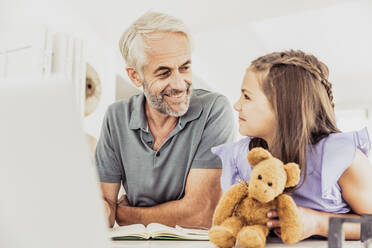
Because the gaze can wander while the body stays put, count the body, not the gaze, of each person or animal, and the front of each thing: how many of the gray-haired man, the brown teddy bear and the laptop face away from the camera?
1

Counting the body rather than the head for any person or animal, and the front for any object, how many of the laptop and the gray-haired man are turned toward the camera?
1

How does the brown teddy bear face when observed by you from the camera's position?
facing the viewer and to the left of the viewer

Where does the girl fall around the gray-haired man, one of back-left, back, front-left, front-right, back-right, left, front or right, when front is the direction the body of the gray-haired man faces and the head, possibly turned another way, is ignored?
front-left

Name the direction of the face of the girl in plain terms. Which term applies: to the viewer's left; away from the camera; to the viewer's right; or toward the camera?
to the viewer's left

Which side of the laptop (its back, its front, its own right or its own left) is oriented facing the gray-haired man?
front

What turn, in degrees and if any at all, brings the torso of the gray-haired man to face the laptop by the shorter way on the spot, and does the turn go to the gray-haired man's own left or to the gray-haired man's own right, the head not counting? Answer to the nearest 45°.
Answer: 0° — they already face it

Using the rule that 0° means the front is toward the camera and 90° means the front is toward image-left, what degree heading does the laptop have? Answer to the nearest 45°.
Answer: approximately 180°

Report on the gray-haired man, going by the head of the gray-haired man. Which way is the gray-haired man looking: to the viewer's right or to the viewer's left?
to the viewer's right

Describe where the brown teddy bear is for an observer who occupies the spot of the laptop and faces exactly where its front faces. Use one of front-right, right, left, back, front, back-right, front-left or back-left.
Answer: front-right

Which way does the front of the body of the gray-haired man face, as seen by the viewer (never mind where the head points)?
toward the camera

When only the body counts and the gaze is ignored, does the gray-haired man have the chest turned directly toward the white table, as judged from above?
yes

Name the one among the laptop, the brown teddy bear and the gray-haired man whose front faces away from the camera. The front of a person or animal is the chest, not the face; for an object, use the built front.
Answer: the laptop
